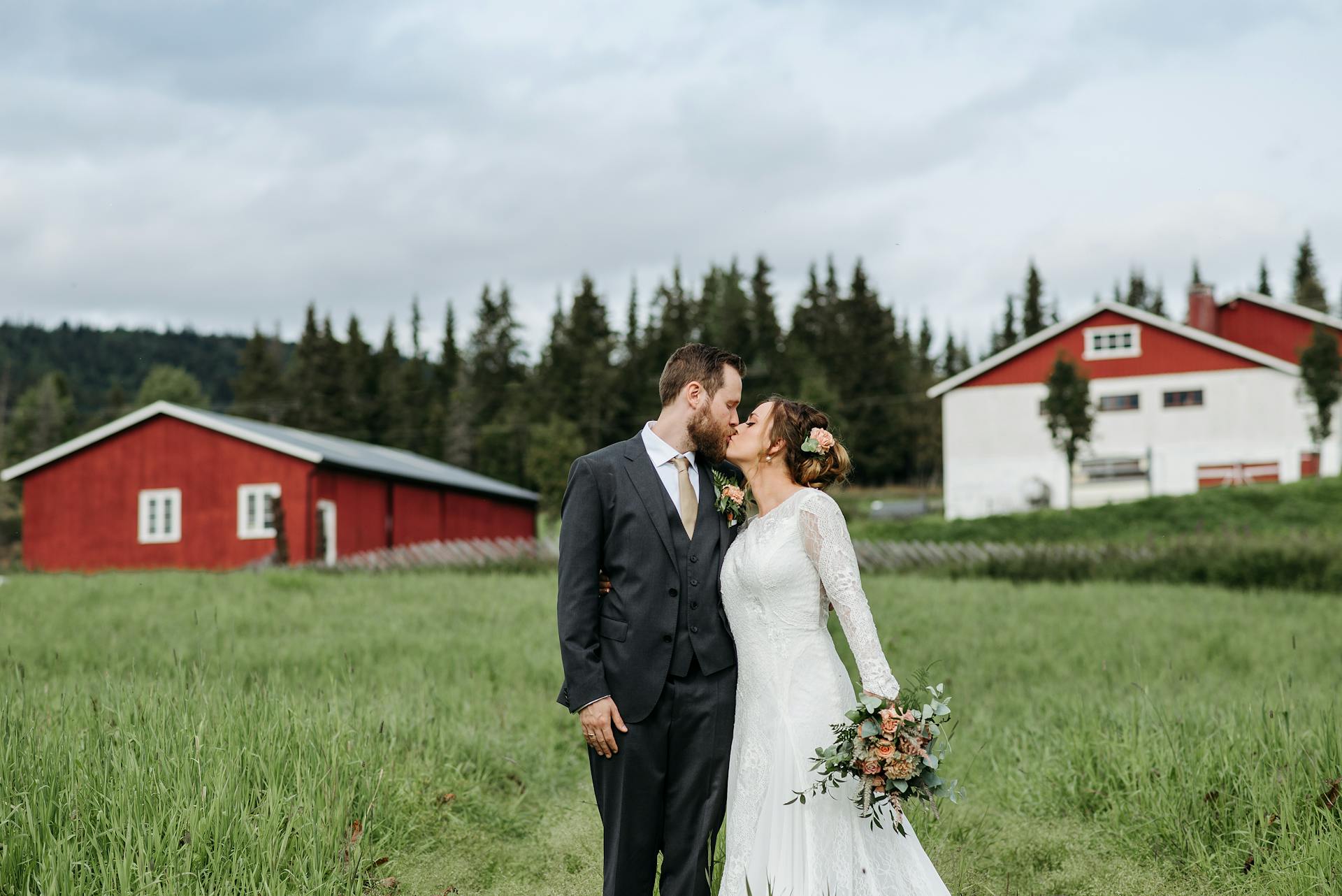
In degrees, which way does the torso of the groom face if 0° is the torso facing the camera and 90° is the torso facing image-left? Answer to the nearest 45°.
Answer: approximately 315°

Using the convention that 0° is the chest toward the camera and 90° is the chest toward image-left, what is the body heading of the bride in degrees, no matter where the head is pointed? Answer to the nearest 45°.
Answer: approximately 45°

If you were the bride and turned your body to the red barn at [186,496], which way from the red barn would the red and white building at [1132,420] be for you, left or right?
right

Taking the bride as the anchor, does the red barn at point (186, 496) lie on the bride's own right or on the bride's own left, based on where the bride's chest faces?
on the bride's own right

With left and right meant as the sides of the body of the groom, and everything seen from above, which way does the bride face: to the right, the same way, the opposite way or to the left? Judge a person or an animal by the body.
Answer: to the right

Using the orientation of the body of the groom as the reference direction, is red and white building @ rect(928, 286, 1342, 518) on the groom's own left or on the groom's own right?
on the groom's own left

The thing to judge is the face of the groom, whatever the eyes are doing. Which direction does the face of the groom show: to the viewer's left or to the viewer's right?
to the viewer's right

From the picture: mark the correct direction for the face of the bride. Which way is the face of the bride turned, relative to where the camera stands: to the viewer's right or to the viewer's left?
to the viewer's left

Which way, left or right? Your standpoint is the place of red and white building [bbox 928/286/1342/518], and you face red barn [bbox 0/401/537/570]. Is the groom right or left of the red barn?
left
